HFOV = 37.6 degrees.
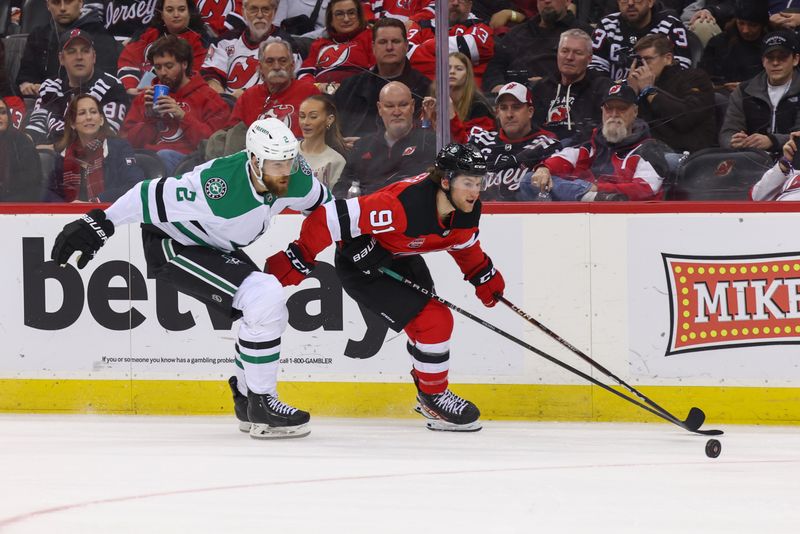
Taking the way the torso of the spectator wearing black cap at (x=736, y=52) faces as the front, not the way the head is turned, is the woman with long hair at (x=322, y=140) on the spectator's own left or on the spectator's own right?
on the spectator's own right

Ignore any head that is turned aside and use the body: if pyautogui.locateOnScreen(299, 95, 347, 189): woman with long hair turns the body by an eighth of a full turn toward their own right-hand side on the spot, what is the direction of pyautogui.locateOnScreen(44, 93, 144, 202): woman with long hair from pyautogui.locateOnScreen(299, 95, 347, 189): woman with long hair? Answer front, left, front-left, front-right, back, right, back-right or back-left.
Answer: front

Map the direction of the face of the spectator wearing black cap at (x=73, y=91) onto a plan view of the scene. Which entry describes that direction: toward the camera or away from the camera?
toward the camera

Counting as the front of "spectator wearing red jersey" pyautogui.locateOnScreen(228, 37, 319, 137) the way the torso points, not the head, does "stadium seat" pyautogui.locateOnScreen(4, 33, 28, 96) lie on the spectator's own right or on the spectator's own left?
on the spectator's own right

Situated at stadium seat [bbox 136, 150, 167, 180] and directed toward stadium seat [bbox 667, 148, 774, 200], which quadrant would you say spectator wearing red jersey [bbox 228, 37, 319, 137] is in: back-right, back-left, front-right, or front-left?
front-left

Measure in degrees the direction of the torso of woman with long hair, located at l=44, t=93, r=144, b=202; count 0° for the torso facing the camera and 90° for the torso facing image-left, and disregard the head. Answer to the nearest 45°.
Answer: approximately 0°

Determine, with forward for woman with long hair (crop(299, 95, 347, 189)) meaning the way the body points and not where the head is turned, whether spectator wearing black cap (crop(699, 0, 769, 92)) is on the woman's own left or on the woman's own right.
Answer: on the woman's own left

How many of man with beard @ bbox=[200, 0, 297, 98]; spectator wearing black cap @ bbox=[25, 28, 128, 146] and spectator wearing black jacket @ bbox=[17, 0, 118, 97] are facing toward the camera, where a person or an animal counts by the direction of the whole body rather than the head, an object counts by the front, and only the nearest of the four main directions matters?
3

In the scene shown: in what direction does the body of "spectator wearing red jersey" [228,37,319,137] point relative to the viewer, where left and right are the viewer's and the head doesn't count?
facing the viewer

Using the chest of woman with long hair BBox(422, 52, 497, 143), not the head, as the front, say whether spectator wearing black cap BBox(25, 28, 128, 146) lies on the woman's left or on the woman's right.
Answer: on the woman's right

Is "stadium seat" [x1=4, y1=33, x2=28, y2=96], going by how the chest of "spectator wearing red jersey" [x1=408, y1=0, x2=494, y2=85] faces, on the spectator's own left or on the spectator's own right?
on the spectator's own right

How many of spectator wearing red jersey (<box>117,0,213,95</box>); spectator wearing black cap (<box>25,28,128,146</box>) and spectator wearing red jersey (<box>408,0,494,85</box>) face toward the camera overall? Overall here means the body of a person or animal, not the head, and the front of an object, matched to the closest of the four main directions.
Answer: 3

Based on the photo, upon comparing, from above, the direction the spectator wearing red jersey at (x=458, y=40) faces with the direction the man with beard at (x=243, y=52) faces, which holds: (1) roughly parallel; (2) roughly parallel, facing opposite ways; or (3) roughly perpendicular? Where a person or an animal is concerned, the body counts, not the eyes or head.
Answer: roughly parallel

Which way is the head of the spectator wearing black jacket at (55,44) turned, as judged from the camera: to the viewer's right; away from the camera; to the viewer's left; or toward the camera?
toward the camera

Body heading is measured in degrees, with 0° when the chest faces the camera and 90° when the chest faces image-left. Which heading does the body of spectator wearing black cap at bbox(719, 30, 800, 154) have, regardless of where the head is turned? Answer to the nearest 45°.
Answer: approximately 0°
